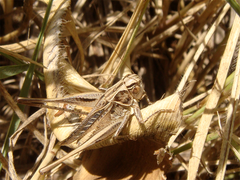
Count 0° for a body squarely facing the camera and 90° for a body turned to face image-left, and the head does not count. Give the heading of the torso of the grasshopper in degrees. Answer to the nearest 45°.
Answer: approximately 270°
